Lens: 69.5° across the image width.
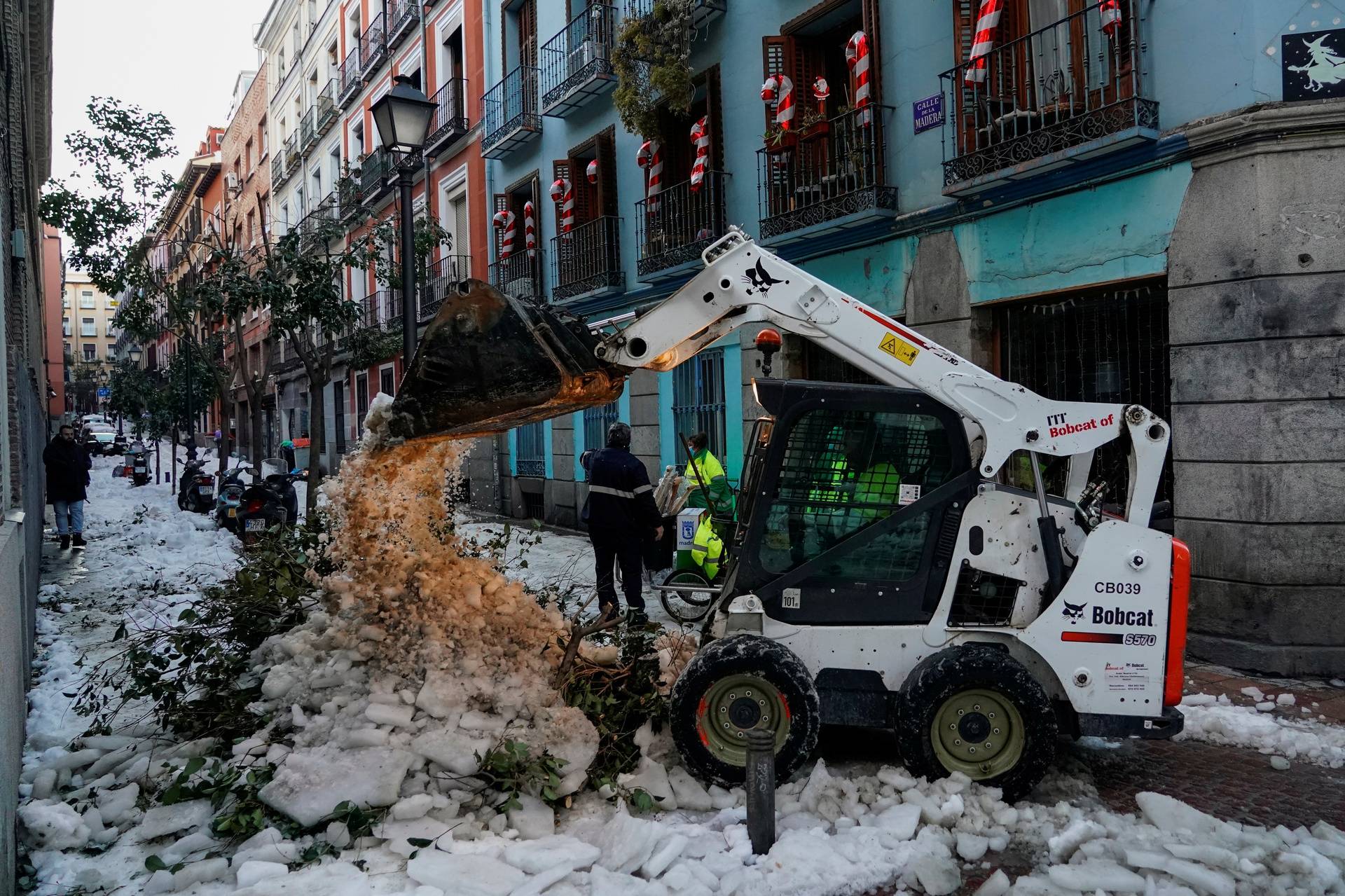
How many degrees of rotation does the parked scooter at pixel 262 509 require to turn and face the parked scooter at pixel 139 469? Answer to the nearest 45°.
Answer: approximately 45° to its left

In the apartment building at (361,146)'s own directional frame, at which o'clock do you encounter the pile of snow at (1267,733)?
The pile of snow is roughly at 10 o'clock from the apartment building.

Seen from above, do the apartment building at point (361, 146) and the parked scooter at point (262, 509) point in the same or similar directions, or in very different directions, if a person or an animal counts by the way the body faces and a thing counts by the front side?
very different directions

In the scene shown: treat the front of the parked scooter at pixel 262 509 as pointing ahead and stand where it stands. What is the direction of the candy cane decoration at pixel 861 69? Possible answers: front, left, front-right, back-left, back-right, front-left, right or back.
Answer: right

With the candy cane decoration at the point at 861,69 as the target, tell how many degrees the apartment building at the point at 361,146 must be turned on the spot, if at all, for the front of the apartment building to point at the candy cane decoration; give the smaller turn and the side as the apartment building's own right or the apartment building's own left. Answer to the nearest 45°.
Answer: approximately 45° to the apartment building's own left

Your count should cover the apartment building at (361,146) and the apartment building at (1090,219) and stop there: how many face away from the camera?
0

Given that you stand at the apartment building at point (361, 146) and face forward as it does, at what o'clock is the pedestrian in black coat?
The pedestrian in black coat is roughly at 11 o'clock from the apartment building.

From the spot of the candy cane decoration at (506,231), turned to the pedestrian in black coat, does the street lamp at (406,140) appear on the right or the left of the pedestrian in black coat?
left

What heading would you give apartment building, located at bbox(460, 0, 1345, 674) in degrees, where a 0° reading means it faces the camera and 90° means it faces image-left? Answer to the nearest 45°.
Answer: approximately 45°

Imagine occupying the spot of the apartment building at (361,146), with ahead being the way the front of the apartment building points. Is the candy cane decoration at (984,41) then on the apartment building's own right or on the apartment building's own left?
on the apartment building's own left

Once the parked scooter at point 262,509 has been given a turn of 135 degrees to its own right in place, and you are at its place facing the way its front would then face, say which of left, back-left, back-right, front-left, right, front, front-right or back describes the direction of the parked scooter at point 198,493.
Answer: back

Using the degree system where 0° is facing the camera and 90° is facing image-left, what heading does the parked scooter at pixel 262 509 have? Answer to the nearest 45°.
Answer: approximately 225°

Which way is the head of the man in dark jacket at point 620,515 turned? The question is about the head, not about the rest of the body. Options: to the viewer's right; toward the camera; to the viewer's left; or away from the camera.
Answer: away from the camera

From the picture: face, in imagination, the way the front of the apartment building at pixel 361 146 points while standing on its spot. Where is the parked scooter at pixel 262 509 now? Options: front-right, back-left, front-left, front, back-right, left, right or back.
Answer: front-left

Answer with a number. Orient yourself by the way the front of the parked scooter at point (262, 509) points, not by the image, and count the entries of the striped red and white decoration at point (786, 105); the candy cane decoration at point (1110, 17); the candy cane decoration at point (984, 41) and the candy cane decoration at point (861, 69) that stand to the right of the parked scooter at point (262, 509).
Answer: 4
